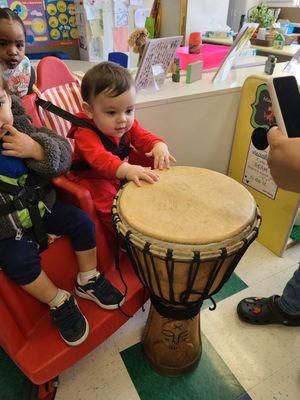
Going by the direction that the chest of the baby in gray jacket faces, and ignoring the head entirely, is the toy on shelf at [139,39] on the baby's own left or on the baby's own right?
on the baby's own left

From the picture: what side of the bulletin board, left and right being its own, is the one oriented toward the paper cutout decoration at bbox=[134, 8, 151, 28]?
left

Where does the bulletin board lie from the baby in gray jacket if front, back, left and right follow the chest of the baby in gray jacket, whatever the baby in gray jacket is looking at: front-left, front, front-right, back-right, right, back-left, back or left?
back-left

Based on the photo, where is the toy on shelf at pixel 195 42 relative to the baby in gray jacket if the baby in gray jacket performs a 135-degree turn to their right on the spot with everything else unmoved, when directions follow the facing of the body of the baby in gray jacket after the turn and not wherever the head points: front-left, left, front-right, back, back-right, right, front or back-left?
back-right

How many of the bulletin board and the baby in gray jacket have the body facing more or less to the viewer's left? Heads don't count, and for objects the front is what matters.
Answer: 0

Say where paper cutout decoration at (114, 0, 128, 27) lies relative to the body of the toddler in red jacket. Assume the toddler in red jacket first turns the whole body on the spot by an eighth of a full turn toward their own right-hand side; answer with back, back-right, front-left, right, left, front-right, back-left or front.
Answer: back

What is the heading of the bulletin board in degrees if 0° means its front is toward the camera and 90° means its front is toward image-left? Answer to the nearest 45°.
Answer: approximately 0°

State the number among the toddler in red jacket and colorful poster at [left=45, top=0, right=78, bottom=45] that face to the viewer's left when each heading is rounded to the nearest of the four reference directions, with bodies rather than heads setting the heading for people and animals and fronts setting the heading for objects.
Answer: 0

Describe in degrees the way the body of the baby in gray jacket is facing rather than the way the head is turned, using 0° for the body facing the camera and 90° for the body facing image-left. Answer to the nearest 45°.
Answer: approximately 315°

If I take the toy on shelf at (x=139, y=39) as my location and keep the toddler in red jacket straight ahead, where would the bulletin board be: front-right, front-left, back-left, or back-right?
back-right
